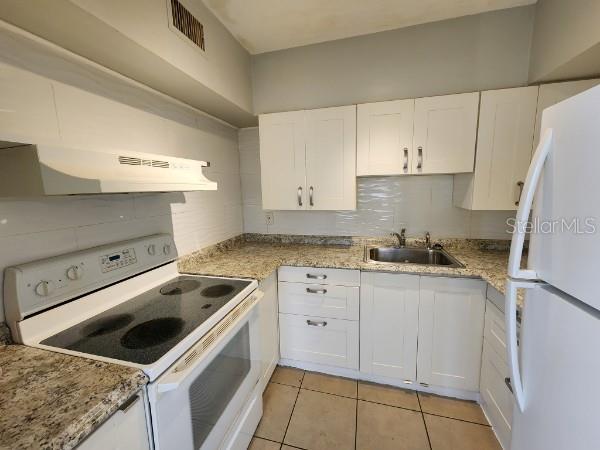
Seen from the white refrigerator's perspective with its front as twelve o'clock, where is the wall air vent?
The wall air vent is roughly at 1 o'clock from the white refrigerator.

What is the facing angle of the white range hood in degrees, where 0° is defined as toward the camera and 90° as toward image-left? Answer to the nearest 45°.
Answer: approximately 315°

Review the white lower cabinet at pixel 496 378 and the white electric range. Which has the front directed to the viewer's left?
the white lower cabinet

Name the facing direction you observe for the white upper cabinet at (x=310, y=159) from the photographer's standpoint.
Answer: facing the viewer

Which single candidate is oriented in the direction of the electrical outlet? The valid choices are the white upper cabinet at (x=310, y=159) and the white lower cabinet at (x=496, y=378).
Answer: the white lower cabinet

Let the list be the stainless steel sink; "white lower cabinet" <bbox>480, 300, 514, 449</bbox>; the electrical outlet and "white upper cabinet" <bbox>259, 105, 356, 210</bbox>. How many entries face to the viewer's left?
1

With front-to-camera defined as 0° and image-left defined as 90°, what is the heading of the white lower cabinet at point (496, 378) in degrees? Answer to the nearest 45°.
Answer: approximately 90°

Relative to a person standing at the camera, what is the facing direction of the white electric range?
facing the viewer and to the right of the viewer

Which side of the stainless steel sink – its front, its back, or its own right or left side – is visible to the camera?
front

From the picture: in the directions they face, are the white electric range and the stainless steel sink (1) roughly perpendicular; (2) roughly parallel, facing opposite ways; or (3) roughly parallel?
roughly perpendicular

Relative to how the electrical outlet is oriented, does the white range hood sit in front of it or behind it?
in front

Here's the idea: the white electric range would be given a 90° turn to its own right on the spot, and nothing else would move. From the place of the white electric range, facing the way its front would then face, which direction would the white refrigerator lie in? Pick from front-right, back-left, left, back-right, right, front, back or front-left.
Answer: left
